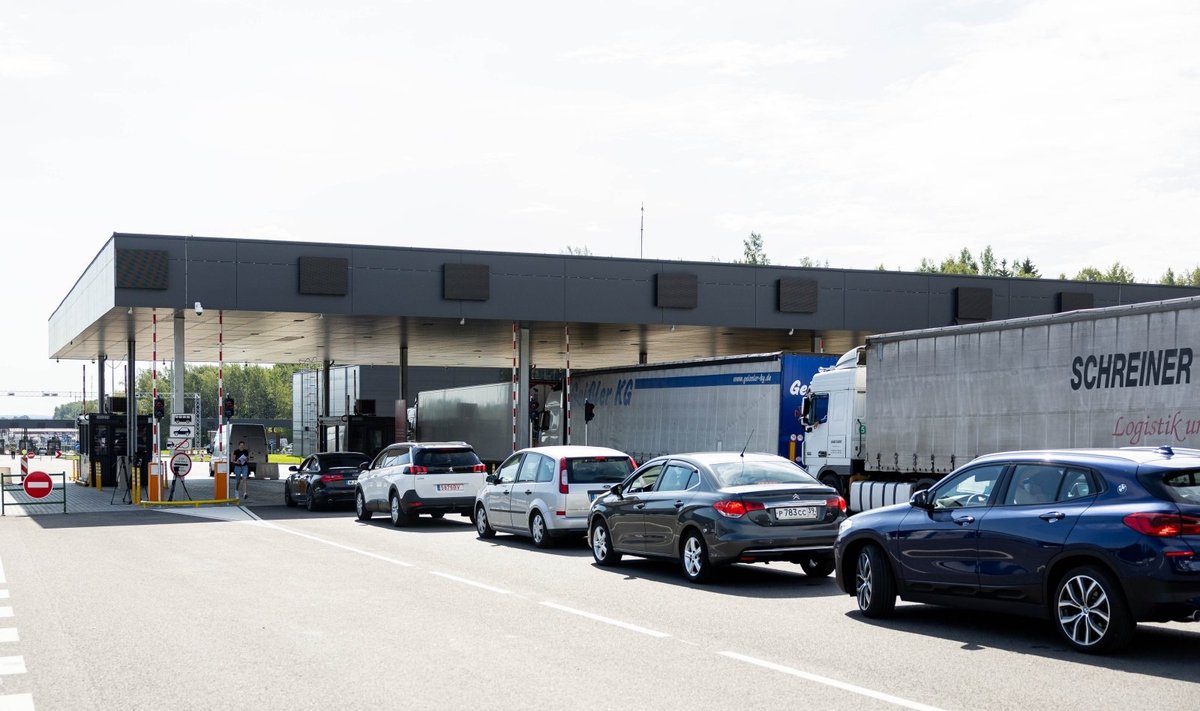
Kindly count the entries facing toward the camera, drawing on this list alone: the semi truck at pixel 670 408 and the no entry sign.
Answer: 1

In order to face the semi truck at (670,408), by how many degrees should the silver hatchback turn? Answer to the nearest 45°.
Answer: approximately 45° to its right

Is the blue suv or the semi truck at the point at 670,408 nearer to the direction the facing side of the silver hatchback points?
the semi truck

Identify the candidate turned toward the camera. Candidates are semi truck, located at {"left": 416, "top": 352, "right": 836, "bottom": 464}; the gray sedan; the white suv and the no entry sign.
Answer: the no entry sign

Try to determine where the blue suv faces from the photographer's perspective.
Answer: facing away from the viewer and to the left of the viewer

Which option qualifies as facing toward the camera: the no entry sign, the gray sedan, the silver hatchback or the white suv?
the no entry sign

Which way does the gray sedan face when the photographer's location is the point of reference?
facing away from the viewer and to the left of the viewer

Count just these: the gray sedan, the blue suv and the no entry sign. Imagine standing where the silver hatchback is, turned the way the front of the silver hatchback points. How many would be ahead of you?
1

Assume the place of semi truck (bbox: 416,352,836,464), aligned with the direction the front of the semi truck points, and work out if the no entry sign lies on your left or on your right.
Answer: on your left

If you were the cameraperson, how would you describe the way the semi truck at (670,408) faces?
facing away from the viewer and to the left of the viewer

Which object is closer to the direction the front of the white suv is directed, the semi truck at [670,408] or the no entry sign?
the no entry sign
